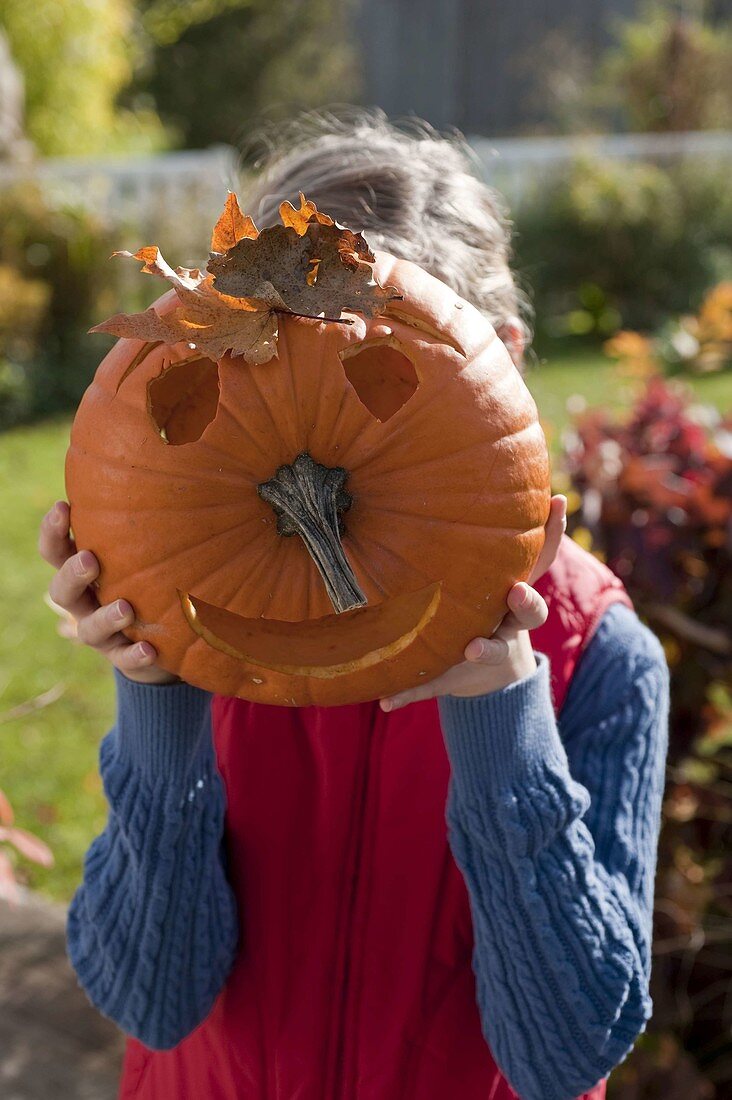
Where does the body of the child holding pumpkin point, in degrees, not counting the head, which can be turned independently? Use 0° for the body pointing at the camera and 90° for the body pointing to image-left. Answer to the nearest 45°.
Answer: approximately 0°
